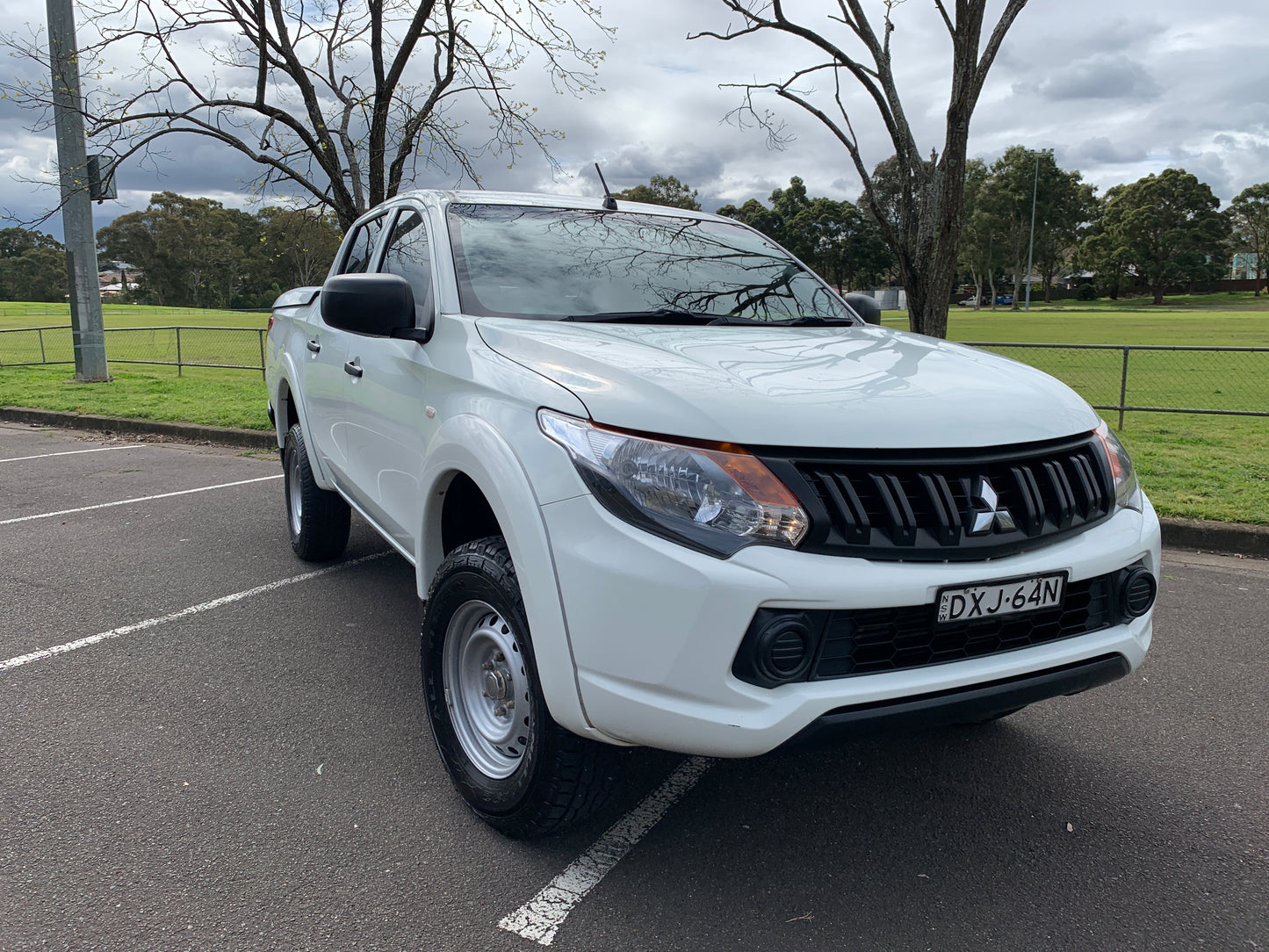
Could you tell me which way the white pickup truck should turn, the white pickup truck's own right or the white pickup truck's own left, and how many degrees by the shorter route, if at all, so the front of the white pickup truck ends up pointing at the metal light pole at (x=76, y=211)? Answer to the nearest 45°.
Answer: approximately 180°

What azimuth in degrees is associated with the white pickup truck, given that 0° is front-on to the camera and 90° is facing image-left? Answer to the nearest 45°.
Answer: approximately 315°

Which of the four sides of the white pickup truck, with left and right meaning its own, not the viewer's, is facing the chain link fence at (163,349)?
back
